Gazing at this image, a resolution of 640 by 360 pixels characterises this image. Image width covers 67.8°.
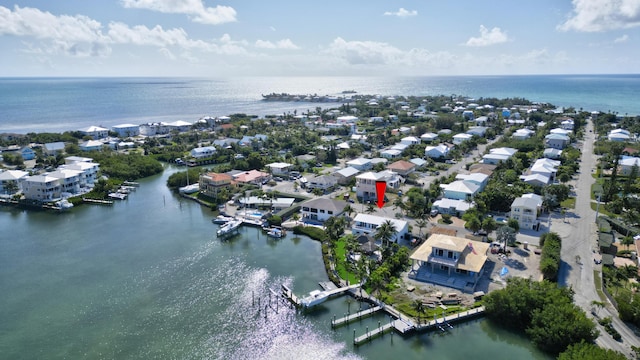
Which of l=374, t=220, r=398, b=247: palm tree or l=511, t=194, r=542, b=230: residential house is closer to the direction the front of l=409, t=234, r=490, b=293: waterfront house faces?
the palm tree

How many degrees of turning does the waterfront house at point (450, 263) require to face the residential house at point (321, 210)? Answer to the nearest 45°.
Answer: approximately 90° to its right

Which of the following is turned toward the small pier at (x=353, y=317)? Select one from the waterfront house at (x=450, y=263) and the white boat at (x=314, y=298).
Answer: the waterfront house

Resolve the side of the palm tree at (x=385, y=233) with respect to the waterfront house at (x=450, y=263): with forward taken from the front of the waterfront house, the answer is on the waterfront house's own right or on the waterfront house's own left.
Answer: on the waterfront house's own right

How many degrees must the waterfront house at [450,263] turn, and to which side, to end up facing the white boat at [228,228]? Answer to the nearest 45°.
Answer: approximately 45° to its right

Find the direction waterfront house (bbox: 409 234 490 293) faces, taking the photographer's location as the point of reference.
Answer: facing the viewer and to the left of the viewer
